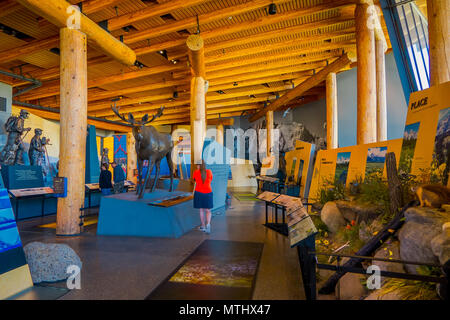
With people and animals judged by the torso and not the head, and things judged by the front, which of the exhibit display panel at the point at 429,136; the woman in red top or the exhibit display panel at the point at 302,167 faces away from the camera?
the woman in red top

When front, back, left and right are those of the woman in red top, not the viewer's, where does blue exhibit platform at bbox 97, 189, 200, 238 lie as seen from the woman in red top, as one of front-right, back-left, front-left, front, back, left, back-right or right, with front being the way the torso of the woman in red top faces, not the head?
left

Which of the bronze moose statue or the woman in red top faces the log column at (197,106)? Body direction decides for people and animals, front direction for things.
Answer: the woman in red top

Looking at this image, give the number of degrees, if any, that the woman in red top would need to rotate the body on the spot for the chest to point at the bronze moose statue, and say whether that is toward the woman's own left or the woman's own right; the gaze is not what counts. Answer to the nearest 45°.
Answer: approximately 90° to the woman's own left

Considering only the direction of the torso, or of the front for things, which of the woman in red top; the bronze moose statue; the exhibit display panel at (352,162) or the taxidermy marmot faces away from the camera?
the woman in red top

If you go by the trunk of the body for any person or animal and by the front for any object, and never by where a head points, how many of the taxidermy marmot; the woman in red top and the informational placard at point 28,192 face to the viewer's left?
1

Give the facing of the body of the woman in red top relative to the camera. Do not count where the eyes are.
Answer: away from the camera

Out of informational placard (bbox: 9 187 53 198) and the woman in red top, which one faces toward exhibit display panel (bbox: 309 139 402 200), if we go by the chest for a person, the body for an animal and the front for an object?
the informational placard

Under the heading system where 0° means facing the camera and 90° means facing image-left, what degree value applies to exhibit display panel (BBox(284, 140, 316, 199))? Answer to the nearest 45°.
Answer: approximately 45°

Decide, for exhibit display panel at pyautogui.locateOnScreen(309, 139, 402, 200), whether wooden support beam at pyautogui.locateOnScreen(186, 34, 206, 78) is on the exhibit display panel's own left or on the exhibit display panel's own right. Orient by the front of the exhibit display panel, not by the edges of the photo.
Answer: on the exhibit display panel's own right

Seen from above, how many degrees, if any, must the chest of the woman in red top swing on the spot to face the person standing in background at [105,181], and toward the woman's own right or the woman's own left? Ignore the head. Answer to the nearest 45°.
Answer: approximately 45° to the woman's own left

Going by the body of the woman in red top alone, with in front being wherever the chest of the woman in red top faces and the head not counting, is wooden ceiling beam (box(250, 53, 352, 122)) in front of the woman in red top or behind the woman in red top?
in front

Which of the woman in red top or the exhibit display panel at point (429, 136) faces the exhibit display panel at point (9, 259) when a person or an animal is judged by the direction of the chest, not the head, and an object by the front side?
the exhibit display panel at point (429, 136)

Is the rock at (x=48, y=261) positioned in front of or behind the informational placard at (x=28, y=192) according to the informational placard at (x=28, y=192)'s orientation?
in front

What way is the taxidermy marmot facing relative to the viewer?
to the viewer's left

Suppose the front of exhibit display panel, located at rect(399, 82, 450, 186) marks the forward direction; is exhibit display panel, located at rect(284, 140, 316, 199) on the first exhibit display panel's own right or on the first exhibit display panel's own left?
on the first exhibit display panel's own right
